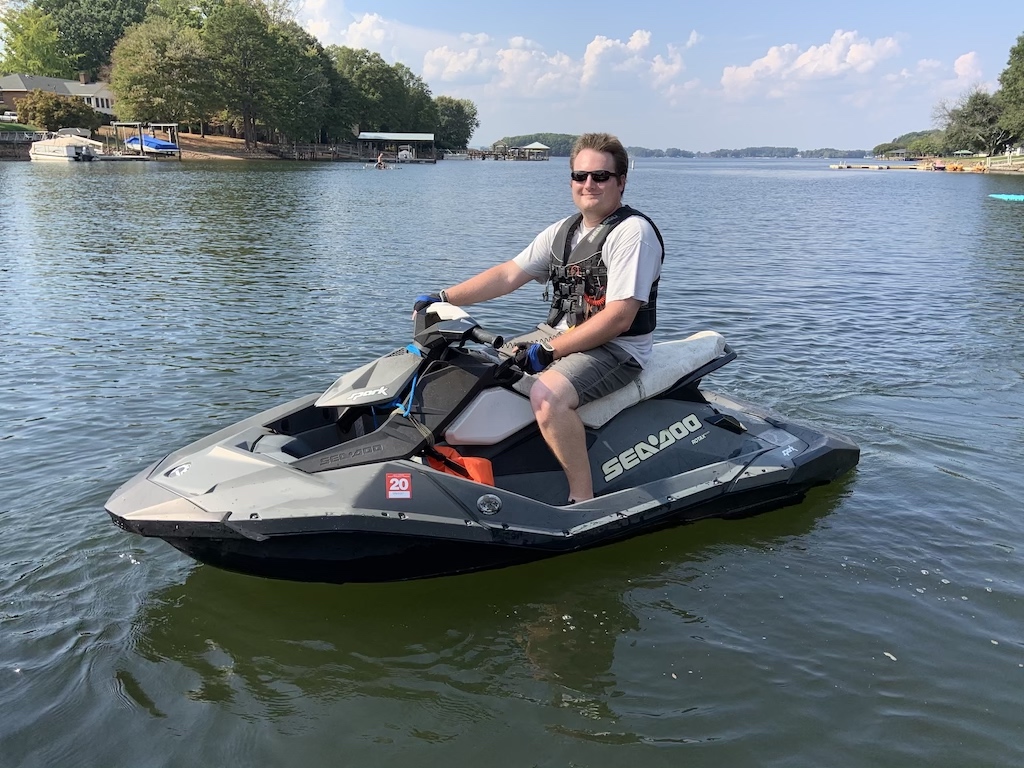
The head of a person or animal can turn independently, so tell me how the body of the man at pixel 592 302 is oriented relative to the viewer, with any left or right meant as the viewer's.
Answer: facing the viewer and to the left of the viewer

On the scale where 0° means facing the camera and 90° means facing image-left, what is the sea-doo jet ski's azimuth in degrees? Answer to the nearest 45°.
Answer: approximately 45°
